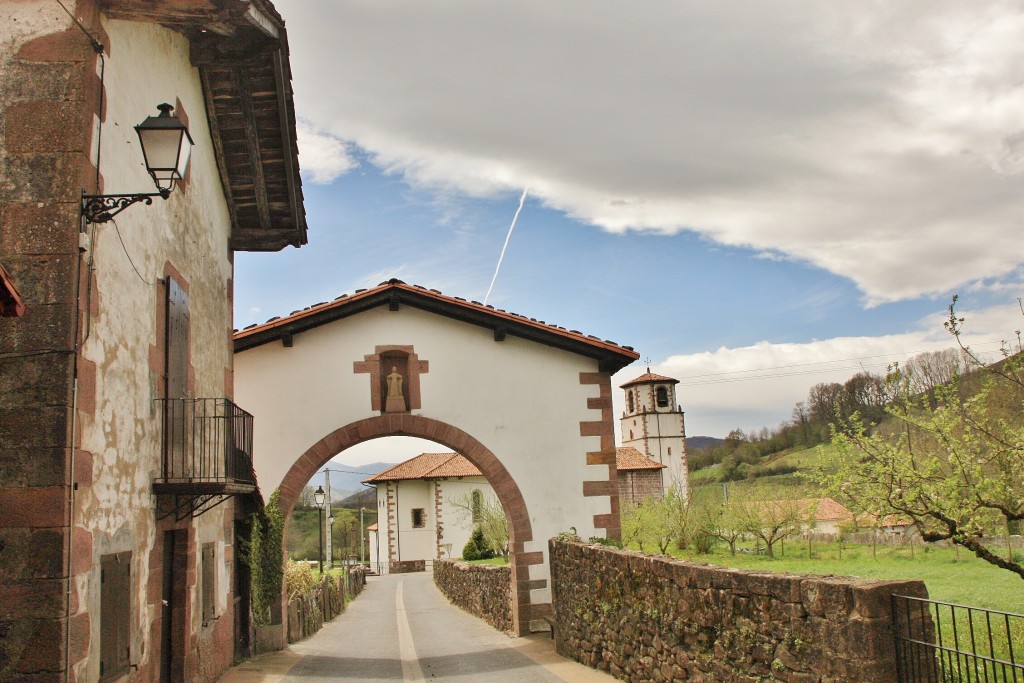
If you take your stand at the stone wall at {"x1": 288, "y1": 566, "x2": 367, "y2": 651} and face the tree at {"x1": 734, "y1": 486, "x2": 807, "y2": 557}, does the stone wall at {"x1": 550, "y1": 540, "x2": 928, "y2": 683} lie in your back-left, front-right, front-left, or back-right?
back-right

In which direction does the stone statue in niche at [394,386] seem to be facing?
toward the camera

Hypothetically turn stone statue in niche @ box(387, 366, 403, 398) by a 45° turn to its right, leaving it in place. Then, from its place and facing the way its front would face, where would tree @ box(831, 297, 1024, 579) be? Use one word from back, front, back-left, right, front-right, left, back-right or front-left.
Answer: left

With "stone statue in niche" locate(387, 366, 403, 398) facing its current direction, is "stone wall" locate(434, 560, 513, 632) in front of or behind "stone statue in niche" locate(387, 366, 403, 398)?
behind

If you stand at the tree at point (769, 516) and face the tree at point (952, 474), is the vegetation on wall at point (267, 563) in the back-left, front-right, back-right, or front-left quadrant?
front-right

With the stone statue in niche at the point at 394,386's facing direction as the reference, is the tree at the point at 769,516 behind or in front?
behind

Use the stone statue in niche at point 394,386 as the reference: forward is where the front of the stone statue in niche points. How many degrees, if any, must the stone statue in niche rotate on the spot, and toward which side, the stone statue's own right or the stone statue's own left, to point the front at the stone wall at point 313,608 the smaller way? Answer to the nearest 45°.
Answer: approximately 180°

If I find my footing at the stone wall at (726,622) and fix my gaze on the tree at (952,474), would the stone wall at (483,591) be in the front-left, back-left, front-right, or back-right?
front-left

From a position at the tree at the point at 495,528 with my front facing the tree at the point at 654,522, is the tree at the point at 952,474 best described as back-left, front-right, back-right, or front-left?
front-right

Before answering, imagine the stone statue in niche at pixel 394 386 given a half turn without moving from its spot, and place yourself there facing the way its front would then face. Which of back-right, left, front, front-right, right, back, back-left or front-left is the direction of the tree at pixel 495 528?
front

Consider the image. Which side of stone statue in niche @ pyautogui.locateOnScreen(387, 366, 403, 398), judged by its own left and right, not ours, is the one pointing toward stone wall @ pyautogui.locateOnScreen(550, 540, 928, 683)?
front
